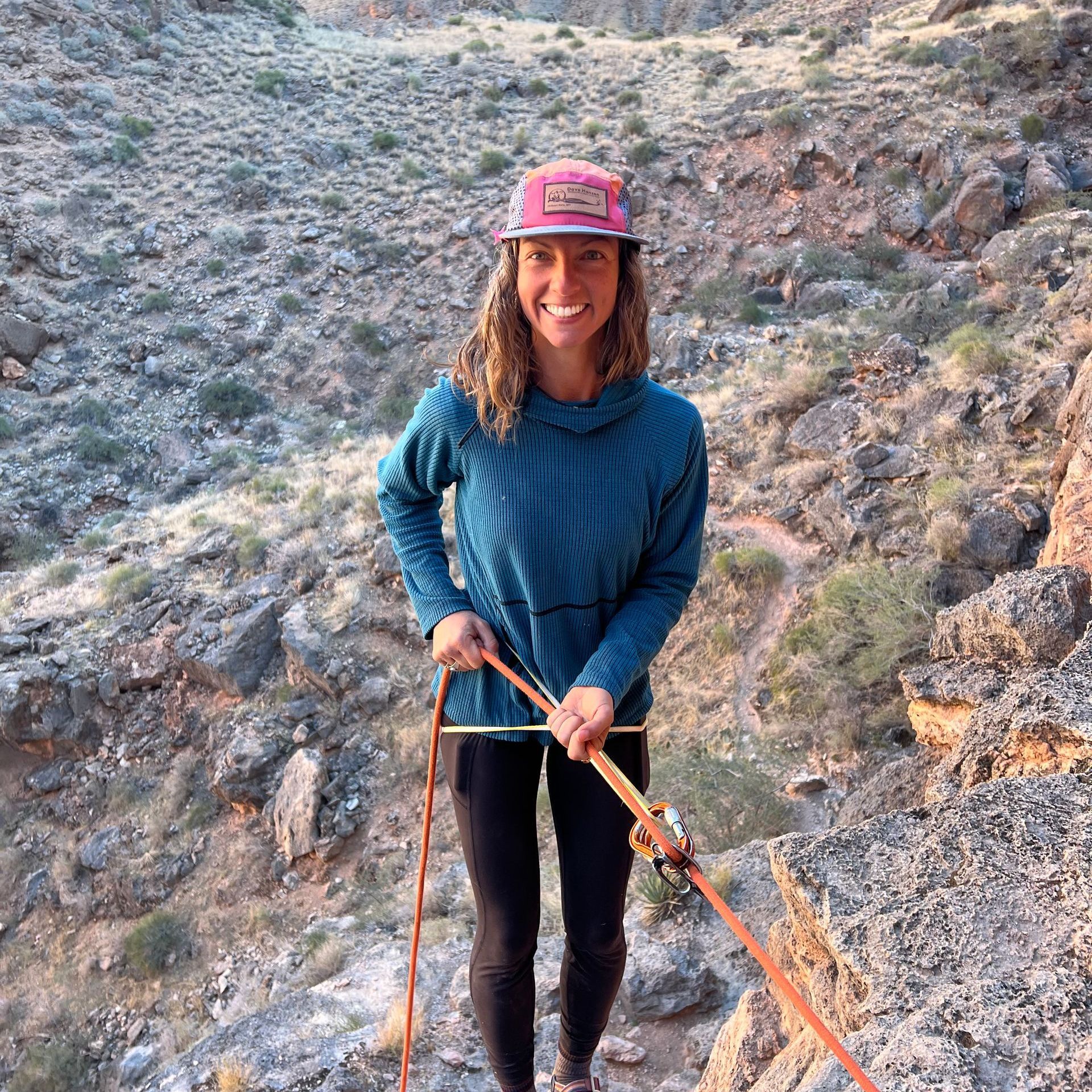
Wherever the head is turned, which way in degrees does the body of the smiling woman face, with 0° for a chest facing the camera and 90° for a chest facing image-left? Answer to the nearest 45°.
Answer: approximately 0°

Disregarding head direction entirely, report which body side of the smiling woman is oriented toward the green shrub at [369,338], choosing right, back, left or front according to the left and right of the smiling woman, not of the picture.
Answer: back

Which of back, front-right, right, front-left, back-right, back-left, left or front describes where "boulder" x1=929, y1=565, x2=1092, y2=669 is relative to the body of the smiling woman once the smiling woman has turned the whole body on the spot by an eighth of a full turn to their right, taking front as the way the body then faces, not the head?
back

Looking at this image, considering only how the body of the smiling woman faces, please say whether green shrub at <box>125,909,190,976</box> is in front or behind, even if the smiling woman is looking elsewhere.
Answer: behind

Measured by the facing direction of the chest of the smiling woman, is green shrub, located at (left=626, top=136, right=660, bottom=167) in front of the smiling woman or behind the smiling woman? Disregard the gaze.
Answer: behind

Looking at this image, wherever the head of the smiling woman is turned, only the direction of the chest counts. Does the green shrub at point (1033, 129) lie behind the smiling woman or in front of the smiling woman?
behind

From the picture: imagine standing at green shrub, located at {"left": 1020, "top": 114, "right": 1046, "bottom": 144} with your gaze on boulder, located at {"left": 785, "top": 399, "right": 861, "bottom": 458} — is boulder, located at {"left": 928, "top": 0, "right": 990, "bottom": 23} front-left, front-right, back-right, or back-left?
back-right

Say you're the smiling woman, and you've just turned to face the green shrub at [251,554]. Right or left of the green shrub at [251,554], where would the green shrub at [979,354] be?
right

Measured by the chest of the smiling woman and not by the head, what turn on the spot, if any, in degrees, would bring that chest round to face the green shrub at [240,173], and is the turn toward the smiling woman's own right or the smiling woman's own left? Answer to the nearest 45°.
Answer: approximately 180°

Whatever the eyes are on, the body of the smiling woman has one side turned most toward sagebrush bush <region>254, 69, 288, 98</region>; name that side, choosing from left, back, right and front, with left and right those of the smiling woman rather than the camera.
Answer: back
